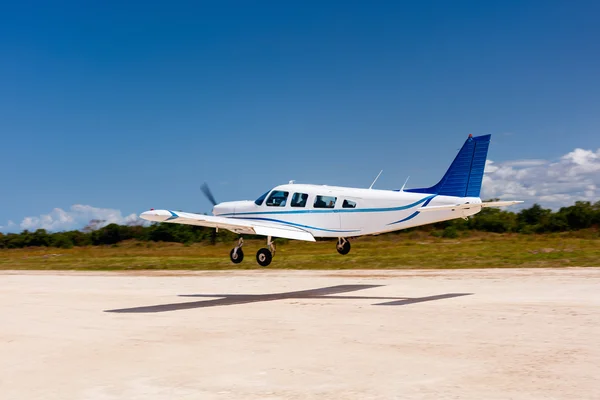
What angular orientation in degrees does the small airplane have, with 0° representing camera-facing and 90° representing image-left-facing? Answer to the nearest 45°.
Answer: approximately 135°
